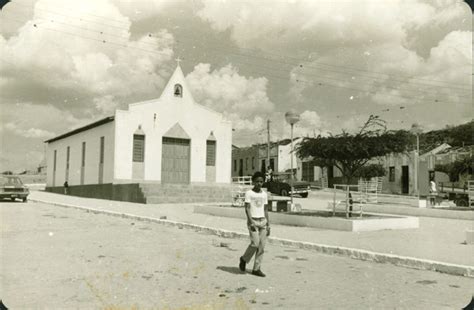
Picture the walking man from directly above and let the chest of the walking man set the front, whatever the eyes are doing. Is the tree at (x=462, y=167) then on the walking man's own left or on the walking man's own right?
on the walking man's own left

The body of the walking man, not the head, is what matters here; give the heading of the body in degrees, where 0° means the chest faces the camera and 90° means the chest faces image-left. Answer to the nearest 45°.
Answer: approximately 315°

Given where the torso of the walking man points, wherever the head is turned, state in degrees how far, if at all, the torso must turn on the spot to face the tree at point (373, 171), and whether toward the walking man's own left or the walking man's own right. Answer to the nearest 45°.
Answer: approximately 135° to the walking man's own left

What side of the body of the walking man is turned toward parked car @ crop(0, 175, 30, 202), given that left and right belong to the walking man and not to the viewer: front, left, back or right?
back

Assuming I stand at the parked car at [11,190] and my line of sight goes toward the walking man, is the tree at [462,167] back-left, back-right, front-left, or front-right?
front-left
